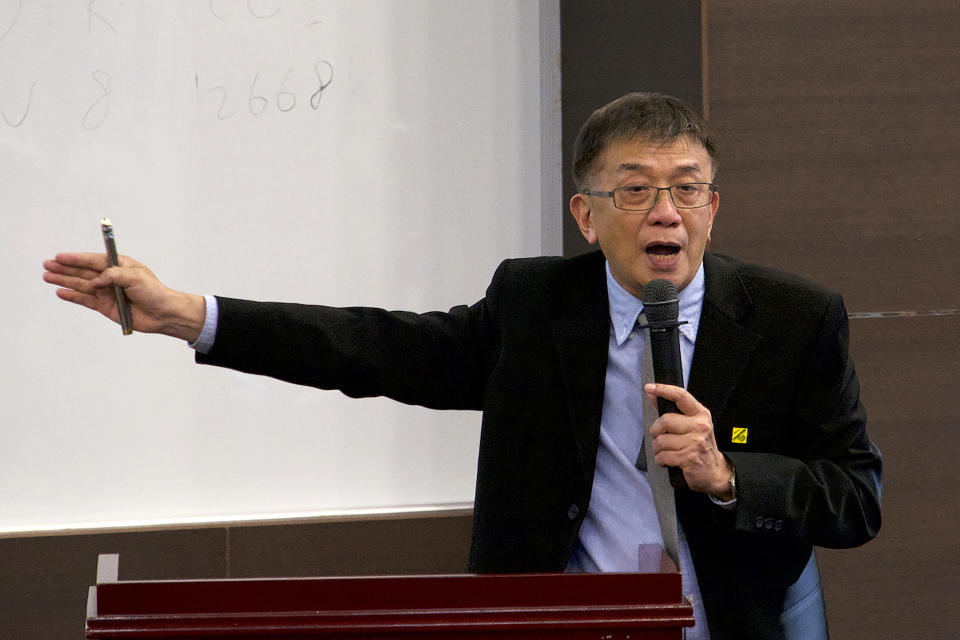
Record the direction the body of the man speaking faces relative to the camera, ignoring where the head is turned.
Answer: toward the camera

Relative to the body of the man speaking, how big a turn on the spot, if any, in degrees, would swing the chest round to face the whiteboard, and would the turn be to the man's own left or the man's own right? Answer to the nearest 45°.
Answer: approximately 135° to the man's own right

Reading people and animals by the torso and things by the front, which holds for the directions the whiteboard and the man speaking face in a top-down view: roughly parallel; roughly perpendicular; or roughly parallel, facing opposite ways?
roughly parallel

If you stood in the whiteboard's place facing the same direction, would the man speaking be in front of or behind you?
in front

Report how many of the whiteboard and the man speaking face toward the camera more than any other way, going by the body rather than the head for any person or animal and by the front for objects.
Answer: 2
